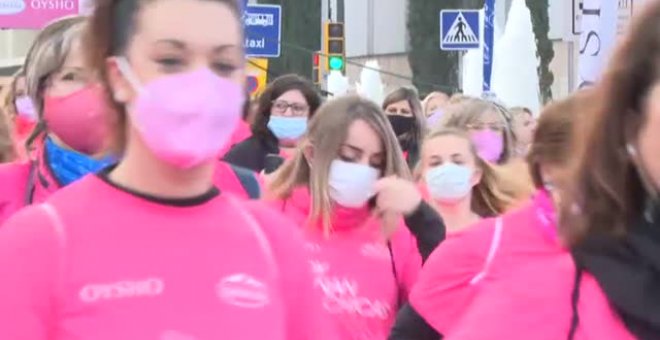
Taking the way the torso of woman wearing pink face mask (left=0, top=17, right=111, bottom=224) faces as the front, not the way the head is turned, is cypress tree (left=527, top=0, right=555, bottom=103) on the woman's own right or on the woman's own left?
on the woman's own left

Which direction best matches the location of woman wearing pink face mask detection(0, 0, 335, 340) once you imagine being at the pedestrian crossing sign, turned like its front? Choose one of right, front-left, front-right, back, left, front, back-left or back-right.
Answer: front

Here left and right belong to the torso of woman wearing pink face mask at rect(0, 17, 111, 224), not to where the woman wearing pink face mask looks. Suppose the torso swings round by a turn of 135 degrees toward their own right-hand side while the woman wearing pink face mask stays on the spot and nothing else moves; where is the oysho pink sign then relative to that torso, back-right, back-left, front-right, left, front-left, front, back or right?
right

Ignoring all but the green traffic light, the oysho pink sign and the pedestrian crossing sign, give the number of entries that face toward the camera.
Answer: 3

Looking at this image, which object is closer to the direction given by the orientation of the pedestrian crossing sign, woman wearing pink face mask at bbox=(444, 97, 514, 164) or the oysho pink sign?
the woman wearing pink face mask

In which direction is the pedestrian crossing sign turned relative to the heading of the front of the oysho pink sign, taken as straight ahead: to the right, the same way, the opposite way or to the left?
the same way

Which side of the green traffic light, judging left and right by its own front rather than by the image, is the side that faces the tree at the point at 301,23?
back

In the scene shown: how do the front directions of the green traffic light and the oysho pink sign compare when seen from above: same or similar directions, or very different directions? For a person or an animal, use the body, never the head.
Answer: same or similar directions

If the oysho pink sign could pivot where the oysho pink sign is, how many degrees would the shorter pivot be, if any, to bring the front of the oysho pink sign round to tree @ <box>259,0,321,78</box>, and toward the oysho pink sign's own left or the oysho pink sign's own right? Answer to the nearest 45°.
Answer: approximately 135° to the oysho pink sign's own left

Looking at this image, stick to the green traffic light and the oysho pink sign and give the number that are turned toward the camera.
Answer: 2

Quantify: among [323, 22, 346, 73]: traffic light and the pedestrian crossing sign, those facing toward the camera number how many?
2

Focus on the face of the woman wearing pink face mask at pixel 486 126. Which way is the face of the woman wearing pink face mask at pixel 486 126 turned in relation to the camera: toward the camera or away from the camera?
toward the camera

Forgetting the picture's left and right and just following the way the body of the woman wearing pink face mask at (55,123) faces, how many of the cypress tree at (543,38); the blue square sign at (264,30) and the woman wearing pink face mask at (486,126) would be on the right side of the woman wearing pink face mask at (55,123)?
0

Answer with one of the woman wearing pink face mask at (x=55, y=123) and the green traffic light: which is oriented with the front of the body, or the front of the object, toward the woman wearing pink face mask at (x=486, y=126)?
the green traffic light

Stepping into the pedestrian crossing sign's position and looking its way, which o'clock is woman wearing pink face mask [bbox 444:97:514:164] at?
The woman wearing pink face mask is roughly at 12 o'clock from the pedestrian crossing sign.

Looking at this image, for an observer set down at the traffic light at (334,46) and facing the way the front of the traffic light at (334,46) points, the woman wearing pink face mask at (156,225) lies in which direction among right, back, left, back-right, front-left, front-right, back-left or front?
front

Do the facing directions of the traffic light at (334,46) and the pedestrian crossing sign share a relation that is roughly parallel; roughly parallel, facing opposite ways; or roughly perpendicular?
roughly parallel

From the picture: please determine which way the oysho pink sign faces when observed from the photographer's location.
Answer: facing the viewer

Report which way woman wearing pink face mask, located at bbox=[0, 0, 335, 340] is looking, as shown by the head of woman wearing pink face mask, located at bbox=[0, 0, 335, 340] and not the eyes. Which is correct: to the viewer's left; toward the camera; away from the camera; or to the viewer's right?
toward the camera

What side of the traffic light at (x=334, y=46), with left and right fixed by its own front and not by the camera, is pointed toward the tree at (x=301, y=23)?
back
